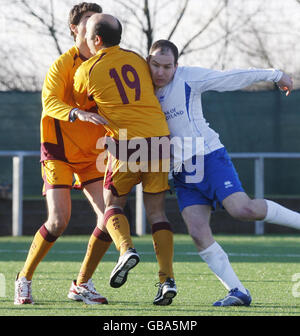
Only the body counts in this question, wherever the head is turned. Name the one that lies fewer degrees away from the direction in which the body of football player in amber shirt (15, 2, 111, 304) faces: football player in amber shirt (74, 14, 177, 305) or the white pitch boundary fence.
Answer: the football player in amber shirt

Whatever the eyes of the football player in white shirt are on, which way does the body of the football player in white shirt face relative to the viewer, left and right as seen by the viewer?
facing the viewer and to the left of the viewer

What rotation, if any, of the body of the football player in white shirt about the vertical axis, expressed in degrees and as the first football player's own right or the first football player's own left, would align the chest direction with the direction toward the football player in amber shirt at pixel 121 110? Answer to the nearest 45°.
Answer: approximately 45° to the first football player's own right

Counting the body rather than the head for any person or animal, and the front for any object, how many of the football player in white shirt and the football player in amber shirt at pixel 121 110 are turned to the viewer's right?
0

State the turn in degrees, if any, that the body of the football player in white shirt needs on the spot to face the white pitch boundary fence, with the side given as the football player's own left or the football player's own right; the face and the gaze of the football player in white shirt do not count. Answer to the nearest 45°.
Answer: approximately 135° to the football player's own right

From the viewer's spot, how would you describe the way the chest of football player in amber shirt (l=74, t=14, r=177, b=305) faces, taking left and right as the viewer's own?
facing away from the viewer and to the left of the viewer

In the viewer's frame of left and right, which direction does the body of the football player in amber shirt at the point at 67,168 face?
facing the viewer and to the right of the viewer

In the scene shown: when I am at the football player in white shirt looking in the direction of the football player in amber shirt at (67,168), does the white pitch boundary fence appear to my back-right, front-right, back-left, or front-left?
front-right

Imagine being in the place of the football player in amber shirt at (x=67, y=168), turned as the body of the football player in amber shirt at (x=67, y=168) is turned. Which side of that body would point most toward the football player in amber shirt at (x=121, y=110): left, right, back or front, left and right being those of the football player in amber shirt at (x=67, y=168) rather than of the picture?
front

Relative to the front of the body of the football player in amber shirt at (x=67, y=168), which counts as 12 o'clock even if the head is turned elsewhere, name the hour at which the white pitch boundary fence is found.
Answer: The white pitch boundary fence is roughly at 8 o'clock from the football player in amber shirt.

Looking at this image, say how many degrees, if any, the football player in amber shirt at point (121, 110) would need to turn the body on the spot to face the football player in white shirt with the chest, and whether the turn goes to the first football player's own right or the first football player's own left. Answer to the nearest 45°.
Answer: approximately 135° to the first football player's own right

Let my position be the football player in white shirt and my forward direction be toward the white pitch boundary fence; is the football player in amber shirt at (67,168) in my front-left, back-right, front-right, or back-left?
front-left

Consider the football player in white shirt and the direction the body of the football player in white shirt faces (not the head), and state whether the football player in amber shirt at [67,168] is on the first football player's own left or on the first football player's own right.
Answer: on the first football player's own right

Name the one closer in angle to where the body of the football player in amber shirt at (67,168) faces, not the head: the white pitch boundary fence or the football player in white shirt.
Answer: the football player in white shirt

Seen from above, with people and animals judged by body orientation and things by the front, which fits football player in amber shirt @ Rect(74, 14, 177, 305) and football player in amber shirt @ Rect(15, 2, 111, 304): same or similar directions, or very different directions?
very different directions

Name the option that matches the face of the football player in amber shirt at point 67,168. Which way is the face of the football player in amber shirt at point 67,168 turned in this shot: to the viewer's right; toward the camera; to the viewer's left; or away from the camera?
to the viewer's right

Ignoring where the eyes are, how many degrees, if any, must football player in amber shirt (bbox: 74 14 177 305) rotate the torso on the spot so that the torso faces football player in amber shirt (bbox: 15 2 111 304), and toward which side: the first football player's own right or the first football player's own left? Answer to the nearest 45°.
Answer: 0° — they already face them
